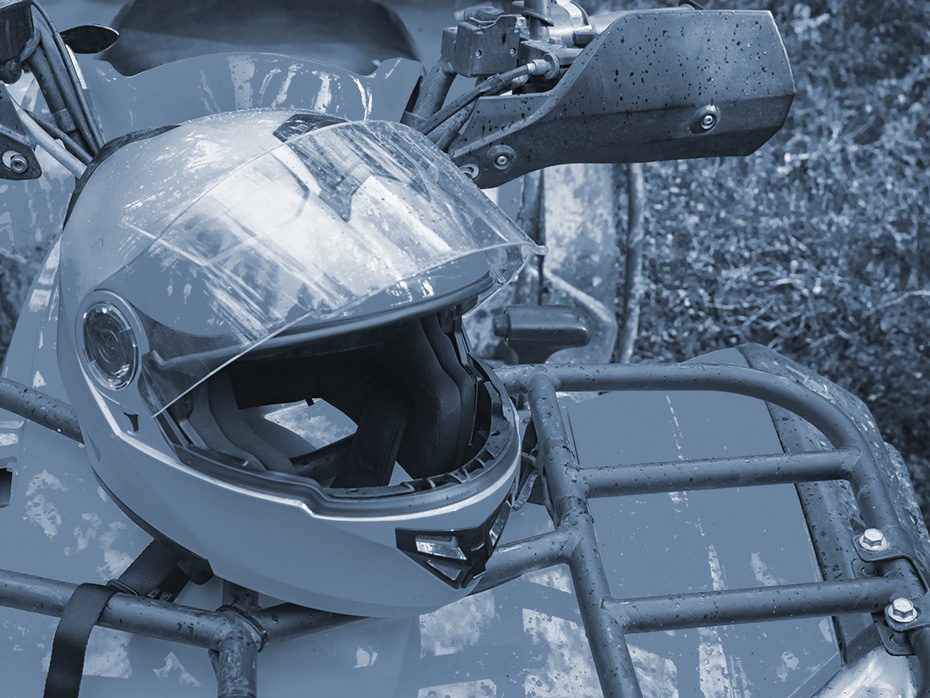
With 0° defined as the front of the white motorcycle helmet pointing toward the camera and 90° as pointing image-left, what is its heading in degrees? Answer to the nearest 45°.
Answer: approximately 315°

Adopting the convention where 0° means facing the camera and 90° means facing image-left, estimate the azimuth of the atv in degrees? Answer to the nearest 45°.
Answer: approximately 0°
